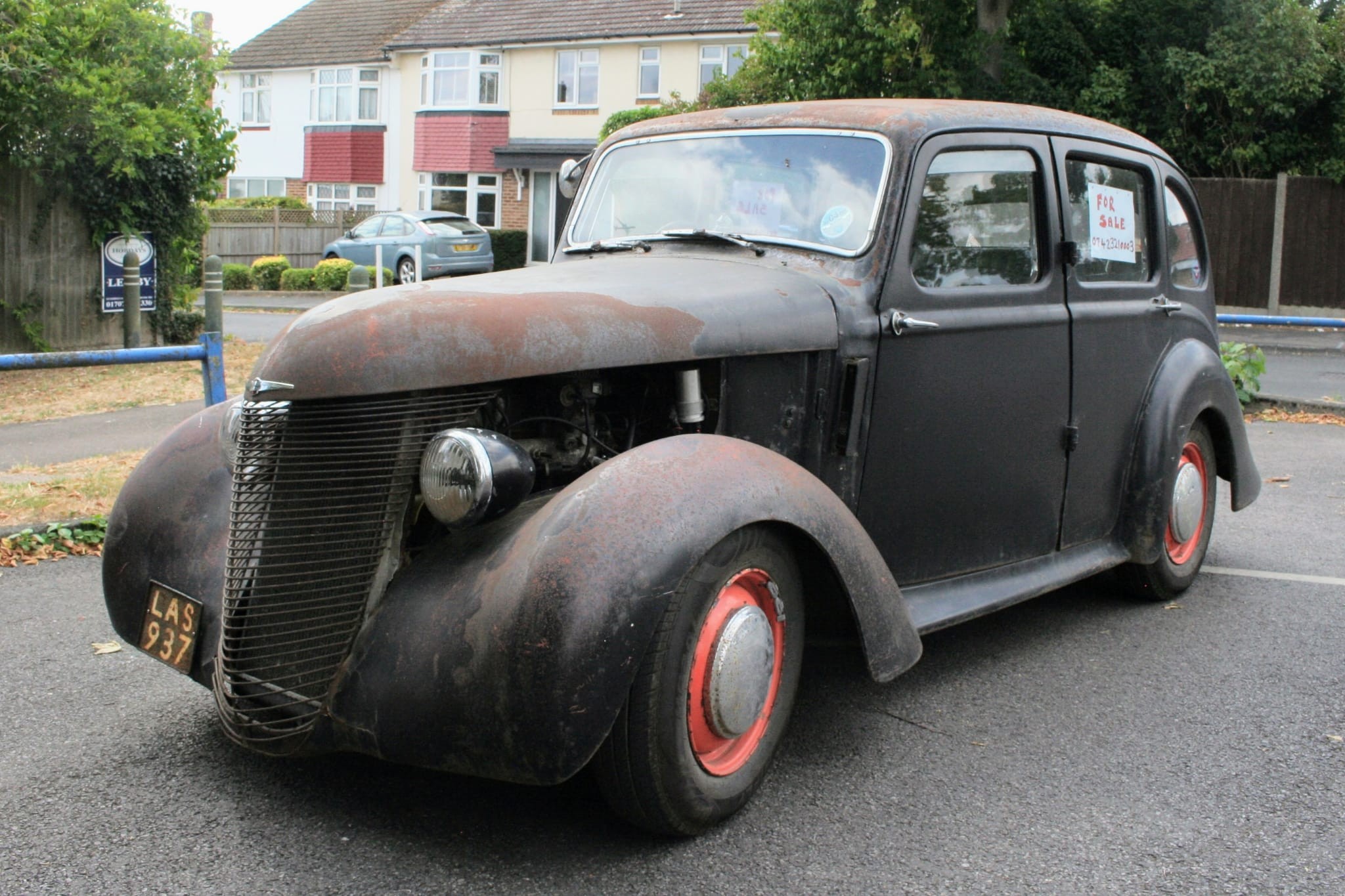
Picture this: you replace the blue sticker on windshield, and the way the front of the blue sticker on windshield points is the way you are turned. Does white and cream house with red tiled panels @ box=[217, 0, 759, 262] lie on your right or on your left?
on your right

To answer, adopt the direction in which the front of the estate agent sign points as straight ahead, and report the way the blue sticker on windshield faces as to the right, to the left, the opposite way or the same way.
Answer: to the right

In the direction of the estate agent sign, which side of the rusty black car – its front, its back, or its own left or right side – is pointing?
right

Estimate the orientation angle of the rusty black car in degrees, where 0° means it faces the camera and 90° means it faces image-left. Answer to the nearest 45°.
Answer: approximately 45°

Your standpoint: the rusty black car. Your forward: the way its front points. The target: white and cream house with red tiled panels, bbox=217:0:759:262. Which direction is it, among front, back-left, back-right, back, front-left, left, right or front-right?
back-right

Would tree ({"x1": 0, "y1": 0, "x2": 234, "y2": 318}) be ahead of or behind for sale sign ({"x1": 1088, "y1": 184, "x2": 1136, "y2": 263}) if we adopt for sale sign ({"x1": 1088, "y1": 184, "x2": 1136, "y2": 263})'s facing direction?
behind

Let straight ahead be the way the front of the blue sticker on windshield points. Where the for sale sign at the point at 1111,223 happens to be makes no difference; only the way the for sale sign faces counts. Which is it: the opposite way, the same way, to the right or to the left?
to the left

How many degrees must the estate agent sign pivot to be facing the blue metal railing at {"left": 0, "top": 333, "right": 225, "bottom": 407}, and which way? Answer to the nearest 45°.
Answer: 0° — it already faces it

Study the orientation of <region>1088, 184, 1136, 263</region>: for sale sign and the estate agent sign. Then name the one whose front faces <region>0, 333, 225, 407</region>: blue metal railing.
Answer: the estate agent sign

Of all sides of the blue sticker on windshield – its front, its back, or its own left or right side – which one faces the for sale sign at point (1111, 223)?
back

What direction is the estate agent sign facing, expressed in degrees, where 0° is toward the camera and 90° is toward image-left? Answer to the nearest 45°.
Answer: approximately 0°

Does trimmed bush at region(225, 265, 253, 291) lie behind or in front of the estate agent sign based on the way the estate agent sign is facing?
behind
